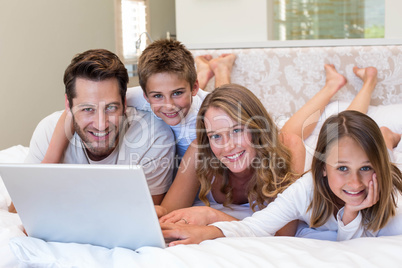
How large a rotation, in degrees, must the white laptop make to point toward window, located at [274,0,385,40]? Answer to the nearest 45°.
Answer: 0° — it already faces it

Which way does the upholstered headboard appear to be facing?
toward the camera

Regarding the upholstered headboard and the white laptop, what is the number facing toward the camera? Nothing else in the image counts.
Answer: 1

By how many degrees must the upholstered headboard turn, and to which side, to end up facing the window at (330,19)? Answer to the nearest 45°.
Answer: approximately 180°

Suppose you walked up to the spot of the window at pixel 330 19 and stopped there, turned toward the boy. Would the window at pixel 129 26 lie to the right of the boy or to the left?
right

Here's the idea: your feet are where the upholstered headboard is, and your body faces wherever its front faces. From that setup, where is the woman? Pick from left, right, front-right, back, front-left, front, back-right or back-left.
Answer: front

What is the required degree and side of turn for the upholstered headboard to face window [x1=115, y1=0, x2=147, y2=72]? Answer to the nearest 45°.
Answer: approximately 135° to its right

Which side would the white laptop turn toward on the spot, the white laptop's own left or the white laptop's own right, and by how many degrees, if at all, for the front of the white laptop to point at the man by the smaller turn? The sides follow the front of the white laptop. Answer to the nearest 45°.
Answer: approximately 45° to the white laptop's own left

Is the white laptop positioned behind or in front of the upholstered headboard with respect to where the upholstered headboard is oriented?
in front

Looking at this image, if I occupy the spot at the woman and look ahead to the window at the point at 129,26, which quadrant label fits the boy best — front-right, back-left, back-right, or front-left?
front-left

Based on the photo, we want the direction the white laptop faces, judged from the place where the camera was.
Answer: facing away from the viewer and to the right of the viewer

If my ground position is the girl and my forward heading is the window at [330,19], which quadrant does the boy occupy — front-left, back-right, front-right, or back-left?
front-left

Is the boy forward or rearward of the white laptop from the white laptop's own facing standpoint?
forward

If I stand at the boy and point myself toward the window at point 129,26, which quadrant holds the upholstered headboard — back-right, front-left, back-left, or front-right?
front-right

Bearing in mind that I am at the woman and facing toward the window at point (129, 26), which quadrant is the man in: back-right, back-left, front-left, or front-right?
front-left

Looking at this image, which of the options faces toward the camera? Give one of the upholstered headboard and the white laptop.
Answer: the upholstered headboard
